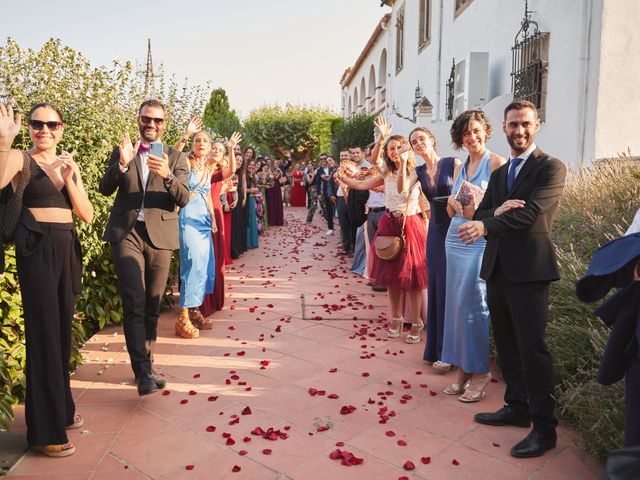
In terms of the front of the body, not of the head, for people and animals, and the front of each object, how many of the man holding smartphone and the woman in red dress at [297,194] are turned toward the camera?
2

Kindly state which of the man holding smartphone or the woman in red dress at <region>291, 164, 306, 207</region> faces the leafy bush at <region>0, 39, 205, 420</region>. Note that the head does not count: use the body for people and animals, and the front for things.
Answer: the woman in red dress

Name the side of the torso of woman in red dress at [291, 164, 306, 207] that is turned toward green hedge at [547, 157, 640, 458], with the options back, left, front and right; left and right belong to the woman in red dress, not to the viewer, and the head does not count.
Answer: front

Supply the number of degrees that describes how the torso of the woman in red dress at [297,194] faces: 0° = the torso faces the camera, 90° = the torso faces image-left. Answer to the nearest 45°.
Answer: approximately 0°

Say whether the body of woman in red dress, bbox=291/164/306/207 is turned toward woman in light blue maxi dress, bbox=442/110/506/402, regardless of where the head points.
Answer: yes

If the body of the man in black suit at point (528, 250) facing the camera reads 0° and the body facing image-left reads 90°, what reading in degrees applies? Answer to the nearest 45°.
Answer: approximately 45°

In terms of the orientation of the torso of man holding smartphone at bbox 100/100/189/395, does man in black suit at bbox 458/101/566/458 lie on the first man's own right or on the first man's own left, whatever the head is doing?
on the first man's own left

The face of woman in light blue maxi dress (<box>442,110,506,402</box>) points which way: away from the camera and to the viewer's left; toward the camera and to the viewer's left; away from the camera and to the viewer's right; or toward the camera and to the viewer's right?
toward the camera and to the viewer's left

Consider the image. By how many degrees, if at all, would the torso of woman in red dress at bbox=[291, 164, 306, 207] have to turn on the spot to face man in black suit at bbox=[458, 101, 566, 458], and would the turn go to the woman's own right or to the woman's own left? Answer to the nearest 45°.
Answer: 0° — they already face them

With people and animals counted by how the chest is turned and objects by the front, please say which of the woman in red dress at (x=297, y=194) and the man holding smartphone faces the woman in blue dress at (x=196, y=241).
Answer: the woman in red dress

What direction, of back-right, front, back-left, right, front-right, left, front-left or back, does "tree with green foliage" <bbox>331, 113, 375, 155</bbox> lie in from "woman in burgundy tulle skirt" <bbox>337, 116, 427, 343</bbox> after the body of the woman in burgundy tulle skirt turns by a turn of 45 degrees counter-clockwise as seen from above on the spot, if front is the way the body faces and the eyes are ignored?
back

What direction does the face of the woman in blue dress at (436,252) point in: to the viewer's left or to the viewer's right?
to the viewer's left

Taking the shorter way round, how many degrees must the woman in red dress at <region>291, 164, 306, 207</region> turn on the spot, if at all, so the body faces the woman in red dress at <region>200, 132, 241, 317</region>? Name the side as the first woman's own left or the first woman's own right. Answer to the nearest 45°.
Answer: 0° — they already face them

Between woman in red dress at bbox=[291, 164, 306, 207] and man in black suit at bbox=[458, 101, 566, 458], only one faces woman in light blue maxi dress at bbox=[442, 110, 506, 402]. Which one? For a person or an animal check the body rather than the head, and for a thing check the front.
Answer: the woman in red dress

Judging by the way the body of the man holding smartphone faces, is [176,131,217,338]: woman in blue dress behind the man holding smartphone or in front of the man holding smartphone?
behind

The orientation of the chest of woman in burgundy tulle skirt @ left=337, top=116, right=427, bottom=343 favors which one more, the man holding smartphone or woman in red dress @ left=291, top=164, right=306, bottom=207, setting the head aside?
the man holding smartphone

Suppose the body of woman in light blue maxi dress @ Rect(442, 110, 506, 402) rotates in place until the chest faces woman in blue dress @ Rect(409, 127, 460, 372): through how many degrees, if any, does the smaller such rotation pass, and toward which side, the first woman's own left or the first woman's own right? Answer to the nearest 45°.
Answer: approximately 90° to the first woman's own right

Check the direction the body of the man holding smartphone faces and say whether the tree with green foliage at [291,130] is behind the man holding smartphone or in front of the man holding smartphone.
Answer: behind
